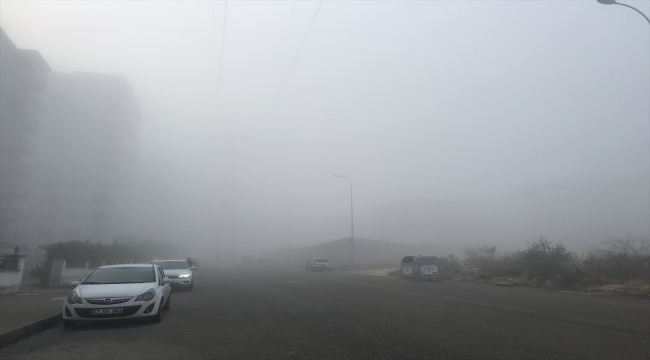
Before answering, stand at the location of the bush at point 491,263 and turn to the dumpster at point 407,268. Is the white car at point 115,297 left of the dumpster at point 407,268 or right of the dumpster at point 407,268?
left

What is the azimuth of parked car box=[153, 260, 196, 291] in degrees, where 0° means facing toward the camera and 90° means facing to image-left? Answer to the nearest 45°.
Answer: approximately 0°

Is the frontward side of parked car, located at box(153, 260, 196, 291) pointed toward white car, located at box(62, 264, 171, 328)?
yes

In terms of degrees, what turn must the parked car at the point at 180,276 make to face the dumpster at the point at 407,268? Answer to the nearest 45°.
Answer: approximately 135° to its left

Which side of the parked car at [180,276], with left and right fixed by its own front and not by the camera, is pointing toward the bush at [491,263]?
left

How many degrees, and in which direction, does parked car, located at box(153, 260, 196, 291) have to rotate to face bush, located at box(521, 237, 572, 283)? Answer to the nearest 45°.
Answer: approximately 90° to its left

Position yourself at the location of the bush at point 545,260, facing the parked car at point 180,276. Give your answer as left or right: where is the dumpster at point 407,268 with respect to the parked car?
right
